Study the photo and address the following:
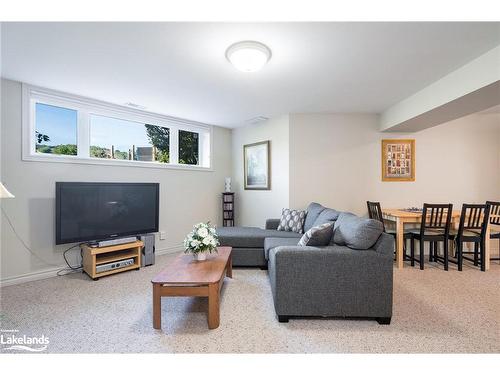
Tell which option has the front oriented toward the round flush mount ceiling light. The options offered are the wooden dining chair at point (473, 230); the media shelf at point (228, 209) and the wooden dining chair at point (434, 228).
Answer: the media shelf

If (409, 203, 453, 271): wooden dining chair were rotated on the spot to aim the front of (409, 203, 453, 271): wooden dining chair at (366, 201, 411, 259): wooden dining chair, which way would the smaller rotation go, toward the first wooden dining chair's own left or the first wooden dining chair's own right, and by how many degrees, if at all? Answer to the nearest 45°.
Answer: approximately 45° to the first wooden dining chair's own left

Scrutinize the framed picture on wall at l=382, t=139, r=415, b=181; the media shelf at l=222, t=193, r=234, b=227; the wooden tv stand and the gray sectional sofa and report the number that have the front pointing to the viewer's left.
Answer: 1

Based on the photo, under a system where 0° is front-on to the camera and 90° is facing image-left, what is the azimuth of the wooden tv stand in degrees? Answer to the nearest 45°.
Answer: approximately 315°

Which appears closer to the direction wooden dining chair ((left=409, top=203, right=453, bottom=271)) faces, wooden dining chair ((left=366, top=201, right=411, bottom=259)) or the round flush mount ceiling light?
the wooden dining chair

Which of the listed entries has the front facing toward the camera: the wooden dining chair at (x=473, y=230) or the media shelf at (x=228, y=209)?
the media shelf

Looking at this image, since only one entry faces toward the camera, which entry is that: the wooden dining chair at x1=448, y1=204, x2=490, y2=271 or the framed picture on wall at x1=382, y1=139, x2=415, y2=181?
the framed picture on wall

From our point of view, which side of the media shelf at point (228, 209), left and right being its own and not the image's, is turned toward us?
front

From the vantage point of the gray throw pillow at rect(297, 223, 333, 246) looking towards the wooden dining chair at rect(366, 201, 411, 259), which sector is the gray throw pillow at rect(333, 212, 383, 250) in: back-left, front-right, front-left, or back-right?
front-right

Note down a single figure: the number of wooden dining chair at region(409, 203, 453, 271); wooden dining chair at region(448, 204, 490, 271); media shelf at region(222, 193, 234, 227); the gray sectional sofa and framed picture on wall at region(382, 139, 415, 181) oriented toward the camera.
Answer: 2

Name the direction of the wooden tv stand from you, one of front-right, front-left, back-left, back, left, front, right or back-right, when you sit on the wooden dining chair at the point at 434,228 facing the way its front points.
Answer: left

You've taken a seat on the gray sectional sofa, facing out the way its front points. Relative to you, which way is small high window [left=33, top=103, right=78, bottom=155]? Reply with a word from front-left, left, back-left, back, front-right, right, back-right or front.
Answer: front

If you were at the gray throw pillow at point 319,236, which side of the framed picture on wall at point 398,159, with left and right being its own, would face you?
front

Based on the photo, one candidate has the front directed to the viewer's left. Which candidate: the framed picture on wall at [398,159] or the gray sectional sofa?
the gray sectional sofa

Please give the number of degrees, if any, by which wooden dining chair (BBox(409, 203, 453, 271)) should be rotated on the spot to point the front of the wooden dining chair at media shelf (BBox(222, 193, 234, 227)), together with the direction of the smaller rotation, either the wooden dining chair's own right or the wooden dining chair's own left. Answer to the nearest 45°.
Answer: approximately 45° to the wooden dining chair's own left

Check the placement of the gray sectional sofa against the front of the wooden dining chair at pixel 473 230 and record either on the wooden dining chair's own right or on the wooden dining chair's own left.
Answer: on the wooden dining chair's own left

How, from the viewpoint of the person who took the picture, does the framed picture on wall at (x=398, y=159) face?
facing the viewer
